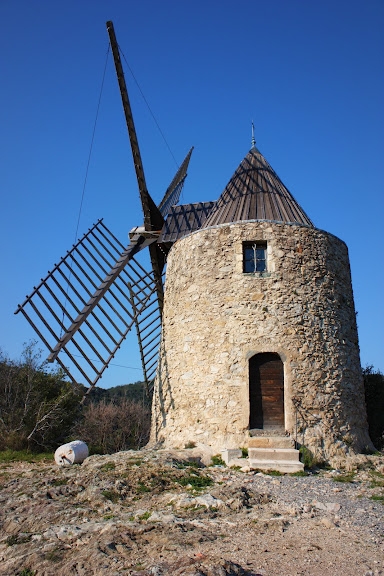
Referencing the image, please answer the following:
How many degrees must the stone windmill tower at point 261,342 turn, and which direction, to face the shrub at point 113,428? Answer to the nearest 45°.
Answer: approximately 135° to its right

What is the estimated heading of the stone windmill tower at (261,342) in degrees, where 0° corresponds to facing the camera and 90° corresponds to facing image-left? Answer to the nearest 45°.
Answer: approximately 0°

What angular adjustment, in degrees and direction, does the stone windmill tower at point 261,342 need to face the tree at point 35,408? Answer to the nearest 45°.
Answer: approximately 135° to its right

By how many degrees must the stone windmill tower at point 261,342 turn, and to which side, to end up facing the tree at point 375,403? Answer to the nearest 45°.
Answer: approximately 135° to its left

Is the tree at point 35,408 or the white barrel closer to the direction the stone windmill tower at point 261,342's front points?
the white barrel

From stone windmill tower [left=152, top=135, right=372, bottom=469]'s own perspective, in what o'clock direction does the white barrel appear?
The white barrel is roughly at 3 o'clock from the stone windmill tower.

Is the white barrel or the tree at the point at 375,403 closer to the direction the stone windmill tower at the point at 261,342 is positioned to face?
the white barrel
